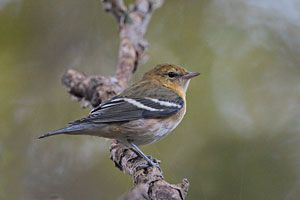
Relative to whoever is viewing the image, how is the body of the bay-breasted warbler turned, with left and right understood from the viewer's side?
facing to the right of the viewer
